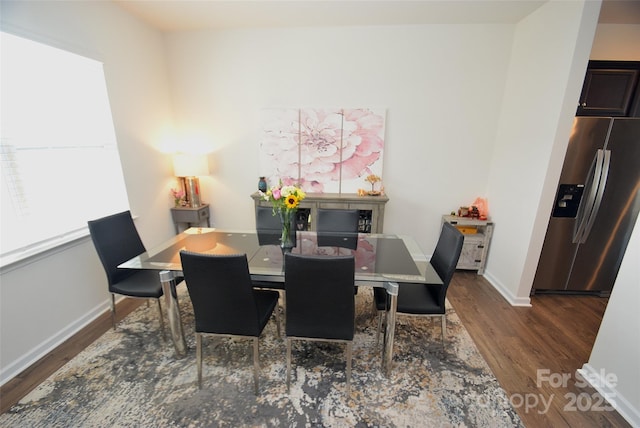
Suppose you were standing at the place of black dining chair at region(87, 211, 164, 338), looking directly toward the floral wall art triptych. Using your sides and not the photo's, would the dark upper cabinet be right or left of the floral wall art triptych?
right

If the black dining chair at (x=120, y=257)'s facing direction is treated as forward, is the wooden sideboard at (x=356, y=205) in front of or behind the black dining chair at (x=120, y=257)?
in front

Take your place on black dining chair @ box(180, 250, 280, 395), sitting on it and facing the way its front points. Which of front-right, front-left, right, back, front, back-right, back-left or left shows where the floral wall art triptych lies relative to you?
front

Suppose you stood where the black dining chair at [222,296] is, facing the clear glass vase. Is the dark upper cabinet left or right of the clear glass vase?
right

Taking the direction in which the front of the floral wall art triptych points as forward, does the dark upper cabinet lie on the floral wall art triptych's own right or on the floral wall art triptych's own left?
on the floral wall art triptych's own left

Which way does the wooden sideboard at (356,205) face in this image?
toward the camera

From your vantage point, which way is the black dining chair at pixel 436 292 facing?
to the viewer's left

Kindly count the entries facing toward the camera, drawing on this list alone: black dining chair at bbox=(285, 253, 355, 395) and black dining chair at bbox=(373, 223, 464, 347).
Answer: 0

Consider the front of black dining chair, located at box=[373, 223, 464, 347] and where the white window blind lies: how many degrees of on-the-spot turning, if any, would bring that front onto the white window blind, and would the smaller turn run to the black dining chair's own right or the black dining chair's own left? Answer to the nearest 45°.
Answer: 0° — it already faces it

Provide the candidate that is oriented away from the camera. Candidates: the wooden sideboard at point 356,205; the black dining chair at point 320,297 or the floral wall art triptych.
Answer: the black dining chair

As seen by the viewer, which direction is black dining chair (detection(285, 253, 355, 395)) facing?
away from the camera

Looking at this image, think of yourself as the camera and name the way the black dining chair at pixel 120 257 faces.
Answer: facing the viewer and to the right of the viewer

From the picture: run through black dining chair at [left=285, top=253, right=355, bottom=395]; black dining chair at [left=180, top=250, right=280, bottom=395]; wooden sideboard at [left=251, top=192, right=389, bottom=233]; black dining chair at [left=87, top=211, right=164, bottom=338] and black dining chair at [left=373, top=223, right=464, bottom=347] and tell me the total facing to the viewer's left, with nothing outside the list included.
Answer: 1

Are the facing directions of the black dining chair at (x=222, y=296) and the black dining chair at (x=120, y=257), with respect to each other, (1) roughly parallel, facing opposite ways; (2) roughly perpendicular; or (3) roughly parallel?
roughly perpendicular

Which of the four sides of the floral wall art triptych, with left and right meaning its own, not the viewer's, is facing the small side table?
right

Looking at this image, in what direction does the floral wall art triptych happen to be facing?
toward the camera

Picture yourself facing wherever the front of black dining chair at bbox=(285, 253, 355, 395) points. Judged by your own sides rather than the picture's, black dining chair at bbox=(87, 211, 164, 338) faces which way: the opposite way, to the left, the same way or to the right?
to the right

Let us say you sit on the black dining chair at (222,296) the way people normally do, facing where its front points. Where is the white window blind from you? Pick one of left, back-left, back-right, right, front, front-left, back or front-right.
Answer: left

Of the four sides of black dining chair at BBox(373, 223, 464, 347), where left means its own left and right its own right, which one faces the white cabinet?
right

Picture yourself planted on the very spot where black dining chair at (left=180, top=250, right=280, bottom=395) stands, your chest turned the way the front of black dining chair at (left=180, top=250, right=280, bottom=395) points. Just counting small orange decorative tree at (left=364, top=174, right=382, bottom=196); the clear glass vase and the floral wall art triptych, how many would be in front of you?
3

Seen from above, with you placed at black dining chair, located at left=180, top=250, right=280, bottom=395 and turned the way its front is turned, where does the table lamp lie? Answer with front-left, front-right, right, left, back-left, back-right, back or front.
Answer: front-left

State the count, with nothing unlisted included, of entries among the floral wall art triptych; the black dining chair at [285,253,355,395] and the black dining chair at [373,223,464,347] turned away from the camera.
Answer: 1
